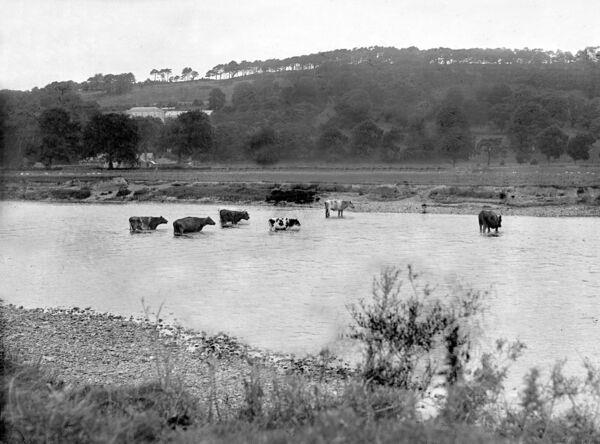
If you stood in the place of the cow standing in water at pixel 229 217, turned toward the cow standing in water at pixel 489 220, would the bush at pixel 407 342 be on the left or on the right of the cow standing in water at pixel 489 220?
right

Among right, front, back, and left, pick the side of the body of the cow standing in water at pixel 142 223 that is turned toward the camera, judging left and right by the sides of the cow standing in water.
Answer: right

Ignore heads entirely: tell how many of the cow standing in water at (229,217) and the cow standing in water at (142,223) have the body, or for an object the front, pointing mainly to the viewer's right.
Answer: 2

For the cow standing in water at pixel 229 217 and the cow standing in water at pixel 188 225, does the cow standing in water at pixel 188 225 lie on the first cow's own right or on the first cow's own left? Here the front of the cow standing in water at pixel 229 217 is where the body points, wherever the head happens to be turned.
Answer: on the first cow's own right

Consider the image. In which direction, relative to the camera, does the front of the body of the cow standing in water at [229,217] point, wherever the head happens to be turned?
to the viewer's right

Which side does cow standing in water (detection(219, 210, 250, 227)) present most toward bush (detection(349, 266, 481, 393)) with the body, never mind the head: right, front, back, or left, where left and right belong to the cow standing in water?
right

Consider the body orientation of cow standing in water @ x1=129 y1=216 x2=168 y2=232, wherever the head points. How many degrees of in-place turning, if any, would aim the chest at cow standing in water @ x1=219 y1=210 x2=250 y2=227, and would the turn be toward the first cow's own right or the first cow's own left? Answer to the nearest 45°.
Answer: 0° — it already faces it

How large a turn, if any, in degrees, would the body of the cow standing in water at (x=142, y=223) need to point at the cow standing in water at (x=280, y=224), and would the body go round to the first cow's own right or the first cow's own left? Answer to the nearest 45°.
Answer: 0° — it already faces it

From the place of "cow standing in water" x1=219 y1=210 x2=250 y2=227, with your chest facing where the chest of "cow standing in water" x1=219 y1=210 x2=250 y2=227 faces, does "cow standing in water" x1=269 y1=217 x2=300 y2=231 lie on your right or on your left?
on your right

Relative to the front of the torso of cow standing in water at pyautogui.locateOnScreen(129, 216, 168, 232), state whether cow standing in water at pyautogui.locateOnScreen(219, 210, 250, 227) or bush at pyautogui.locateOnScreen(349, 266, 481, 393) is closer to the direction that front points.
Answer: the cow standing in water
